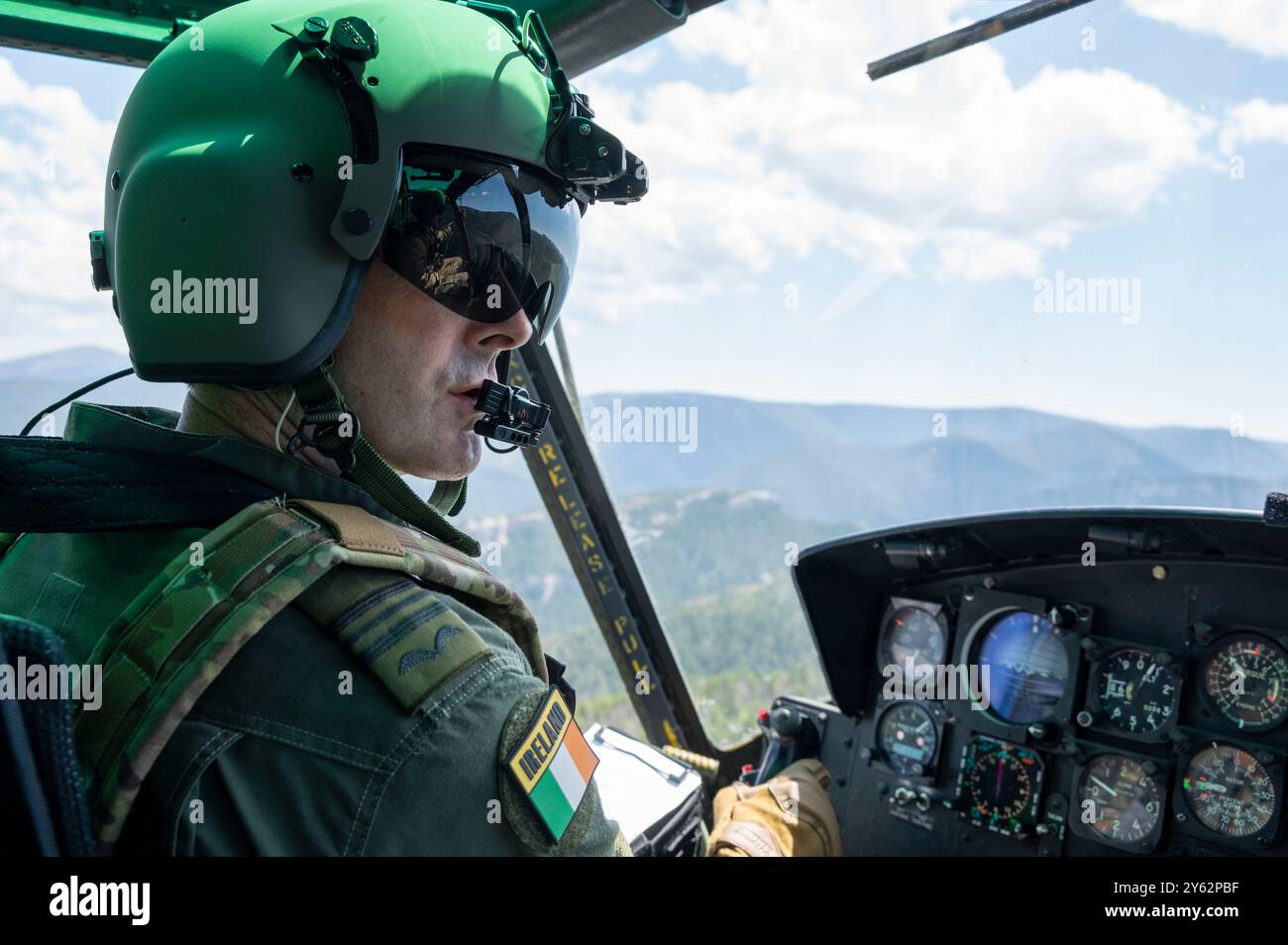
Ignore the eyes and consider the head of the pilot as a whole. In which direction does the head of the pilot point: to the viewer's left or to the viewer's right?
to the viewer's right

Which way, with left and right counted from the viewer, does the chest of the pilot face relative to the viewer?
facing away from the viewer and to the right of the viewer
